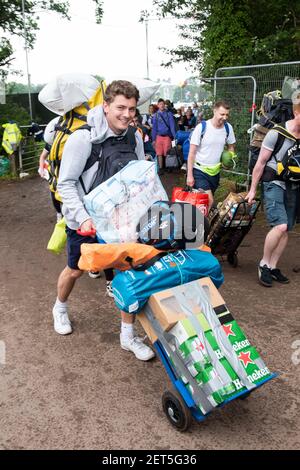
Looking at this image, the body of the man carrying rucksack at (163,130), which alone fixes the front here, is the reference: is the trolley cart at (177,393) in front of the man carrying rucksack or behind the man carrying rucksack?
in front

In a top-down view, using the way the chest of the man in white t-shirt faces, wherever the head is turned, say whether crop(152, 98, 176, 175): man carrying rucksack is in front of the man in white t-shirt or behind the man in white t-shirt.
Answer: behind

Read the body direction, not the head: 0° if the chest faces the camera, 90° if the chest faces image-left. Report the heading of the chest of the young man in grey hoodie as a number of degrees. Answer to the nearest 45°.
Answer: approximately 315°

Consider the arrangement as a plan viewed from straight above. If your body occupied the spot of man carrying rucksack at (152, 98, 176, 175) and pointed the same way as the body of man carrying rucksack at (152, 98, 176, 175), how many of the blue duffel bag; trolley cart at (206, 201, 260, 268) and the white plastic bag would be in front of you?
3

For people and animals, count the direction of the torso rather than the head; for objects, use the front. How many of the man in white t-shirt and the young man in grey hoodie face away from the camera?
0

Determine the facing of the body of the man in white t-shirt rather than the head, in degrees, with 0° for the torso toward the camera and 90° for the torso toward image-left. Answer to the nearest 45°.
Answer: approximately 315°

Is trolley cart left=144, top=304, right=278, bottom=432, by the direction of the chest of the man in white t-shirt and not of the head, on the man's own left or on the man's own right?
on the man's own right

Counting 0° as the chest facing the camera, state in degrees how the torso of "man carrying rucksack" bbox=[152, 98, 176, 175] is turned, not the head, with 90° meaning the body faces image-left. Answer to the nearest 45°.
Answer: approximately 0°

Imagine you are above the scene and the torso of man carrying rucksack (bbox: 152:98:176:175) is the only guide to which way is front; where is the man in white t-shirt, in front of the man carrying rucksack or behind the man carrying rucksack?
in front
